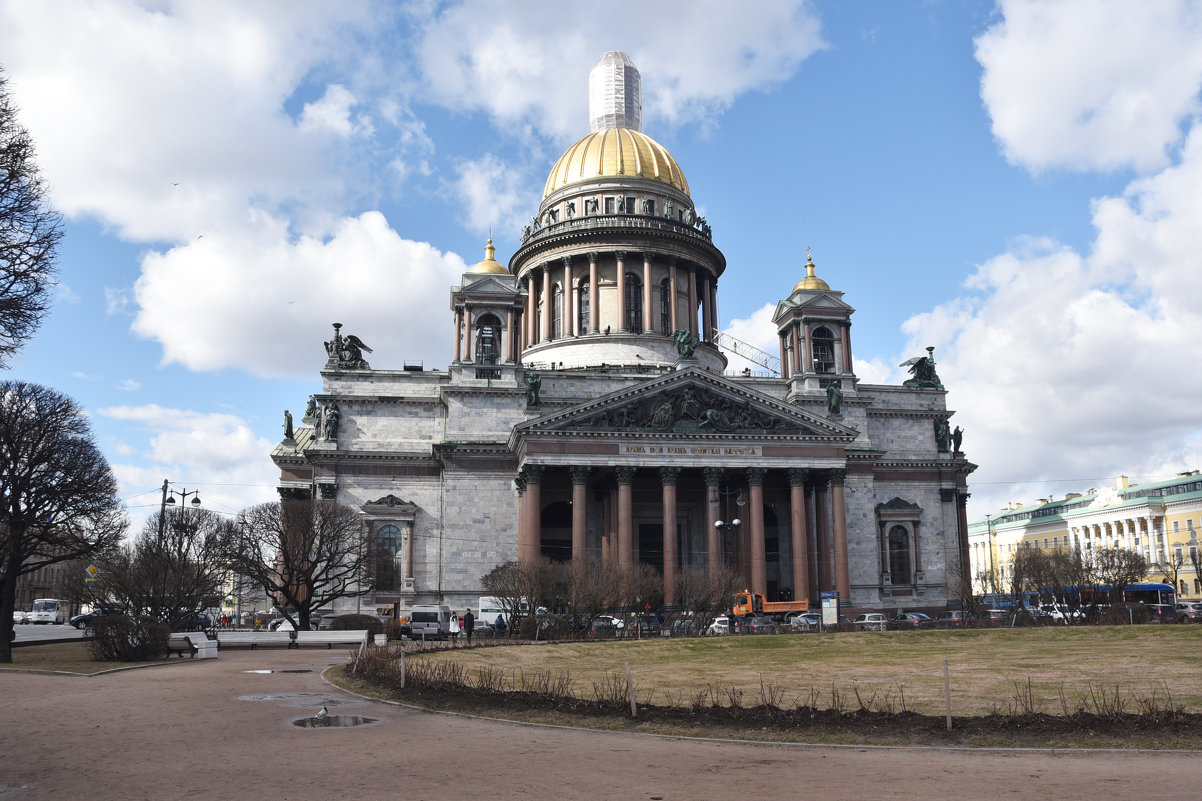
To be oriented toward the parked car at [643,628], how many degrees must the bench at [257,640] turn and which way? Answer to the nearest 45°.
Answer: approximately 90° to its left

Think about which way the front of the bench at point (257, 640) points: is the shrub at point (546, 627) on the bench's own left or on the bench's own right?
on the bench's own left

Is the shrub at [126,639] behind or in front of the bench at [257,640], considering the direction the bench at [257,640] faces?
in front

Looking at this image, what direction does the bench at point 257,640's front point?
toward the camera

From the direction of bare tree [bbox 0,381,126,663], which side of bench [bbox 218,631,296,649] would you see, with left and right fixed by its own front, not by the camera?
right

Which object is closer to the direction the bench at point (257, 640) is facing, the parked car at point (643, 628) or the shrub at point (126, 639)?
the shrub

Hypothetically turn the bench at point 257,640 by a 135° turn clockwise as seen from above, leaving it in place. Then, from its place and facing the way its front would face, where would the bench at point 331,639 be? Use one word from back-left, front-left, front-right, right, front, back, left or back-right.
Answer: back

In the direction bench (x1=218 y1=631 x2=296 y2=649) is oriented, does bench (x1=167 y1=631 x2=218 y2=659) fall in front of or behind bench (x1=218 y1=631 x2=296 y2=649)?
in front

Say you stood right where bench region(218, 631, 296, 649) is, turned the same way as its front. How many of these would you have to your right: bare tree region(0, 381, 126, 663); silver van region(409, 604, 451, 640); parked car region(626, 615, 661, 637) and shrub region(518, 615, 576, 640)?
1
